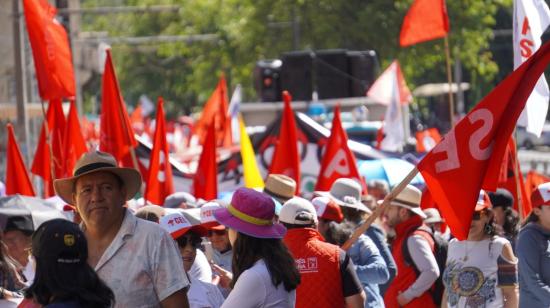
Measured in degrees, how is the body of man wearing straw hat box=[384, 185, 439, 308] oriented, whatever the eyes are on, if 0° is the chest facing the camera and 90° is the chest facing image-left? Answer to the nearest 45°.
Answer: approximately 90°

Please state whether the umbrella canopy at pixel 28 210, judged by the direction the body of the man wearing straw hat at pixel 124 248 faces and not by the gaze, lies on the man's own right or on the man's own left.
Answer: on the man's own right

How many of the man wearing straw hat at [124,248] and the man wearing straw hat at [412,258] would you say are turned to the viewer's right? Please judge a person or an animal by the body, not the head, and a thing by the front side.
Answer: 0

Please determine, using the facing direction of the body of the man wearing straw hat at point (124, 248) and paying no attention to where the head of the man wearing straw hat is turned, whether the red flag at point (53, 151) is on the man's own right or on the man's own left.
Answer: on the man's own right

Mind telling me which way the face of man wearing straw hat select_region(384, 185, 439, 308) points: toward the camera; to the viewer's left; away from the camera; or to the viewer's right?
to the viewer's left

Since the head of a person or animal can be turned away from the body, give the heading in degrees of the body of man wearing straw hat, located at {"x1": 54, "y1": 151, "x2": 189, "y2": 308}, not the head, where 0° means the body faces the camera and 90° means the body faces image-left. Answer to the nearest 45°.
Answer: approximately 45°

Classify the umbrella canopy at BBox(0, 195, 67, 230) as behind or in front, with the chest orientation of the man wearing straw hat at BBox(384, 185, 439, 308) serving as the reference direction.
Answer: in front

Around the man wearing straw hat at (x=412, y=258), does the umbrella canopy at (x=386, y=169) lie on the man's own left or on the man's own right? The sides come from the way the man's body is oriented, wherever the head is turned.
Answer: on the man's own right

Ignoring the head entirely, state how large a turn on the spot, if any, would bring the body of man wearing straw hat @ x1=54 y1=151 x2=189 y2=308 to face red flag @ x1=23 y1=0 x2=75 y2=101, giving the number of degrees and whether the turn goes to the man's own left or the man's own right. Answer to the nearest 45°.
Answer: approximately 135° to the man's own right
